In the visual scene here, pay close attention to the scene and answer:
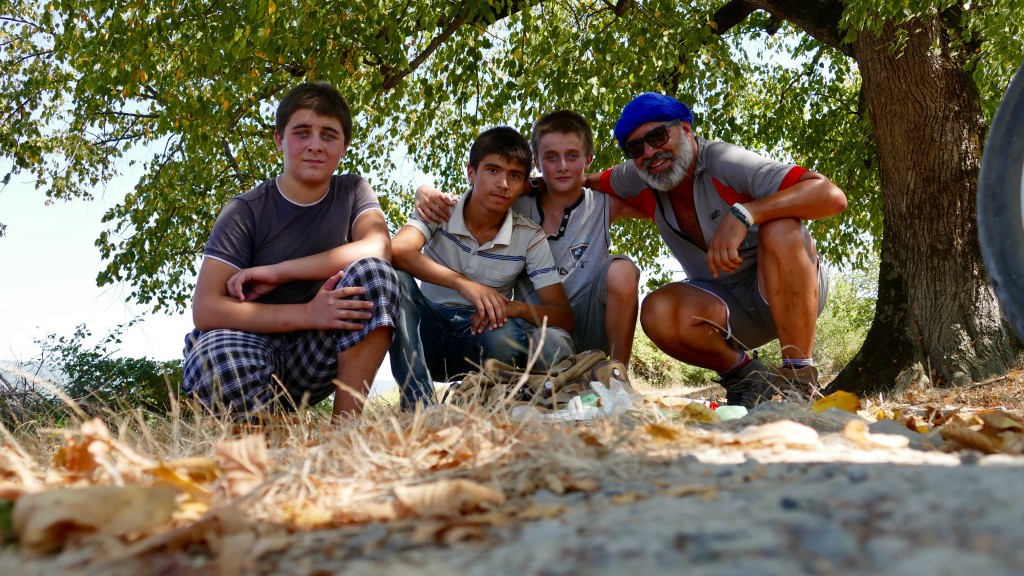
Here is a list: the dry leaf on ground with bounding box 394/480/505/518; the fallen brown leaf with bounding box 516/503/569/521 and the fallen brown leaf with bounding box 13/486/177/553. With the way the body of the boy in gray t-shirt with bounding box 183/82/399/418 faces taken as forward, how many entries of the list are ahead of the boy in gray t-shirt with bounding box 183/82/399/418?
3

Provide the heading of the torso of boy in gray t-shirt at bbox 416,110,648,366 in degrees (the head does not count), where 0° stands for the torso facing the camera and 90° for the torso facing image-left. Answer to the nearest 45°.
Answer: approximately 0°

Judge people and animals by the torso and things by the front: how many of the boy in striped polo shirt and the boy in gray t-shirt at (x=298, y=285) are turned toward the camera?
2

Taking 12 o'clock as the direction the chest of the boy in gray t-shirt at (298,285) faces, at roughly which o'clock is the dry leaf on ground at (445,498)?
The dry leaf on ground is roughly at 12 o'clock from the boy in gray t-shirt.

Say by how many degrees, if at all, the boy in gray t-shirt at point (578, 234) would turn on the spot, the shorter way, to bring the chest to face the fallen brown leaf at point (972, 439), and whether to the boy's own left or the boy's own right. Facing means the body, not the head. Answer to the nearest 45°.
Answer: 0° — they already face it

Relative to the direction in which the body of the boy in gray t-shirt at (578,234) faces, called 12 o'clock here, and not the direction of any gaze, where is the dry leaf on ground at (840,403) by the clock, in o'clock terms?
The dry leaf on ground is roughly at 11 o'clock from the boy in gray t-shirt.

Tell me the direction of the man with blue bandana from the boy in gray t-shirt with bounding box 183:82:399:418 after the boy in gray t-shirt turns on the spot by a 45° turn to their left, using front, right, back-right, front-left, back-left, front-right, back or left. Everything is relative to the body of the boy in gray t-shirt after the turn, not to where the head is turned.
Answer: front-left

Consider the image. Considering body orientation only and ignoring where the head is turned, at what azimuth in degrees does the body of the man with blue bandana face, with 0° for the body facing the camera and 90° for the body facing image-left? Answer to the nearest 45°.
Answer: approximately 45°

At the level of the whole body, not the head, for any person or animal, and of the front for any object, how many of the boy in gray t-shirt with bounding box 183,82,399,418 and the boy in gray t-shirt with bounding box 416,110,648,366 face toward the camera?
2
